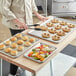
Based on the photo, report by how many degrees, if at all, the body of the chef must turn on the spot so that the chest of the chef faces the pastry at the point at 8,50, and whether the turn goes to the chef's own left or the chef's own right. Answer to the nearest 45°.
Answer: approximately 45° to the chef's own right

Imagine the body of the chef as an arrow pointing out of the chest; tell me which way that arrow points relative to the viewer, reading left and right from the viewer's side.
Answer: facing the viewer and to the right of the viewer

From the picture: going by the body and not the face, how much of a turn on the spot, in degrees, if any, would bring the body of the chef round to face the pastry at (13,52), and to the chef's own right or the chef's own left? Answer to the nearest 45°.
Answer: approximately 45° to the chef's own right
